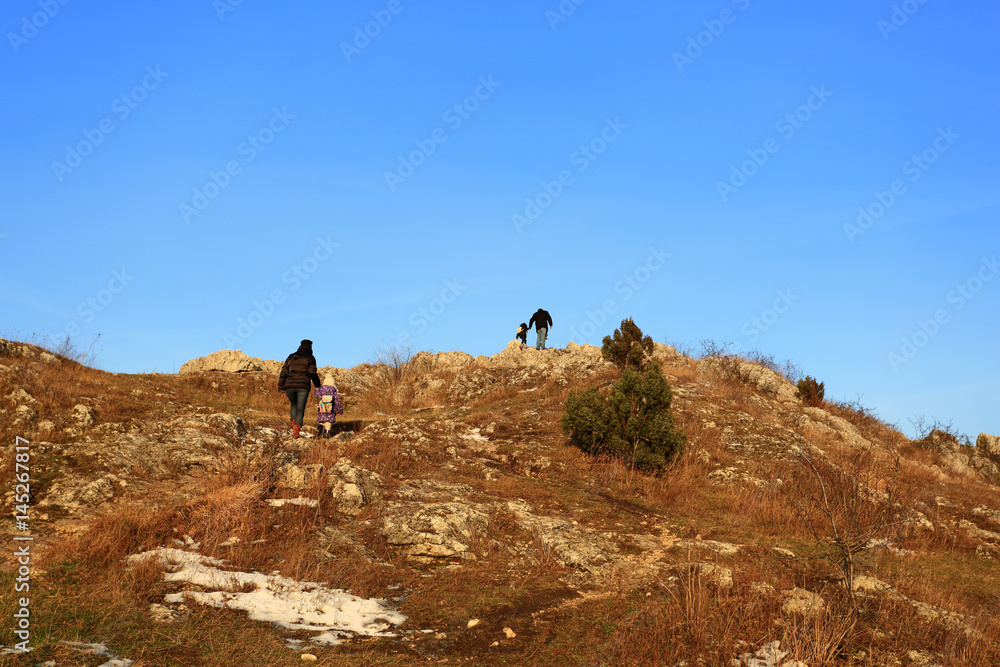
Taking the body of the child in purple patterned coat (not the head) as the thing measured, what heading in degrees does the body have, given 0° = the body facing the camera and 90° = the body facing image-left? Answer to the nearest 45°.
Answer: approximately 180°

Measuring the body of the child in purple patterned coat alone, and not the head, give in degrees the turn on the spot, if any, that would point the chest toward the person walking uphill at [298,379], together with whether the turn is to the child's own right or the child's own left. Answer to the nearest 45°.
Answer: approximately 90° to the child's own left

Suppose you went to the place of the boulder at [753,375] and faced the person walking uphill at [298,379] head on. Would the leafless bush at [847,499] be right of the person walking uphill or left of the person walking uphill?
left

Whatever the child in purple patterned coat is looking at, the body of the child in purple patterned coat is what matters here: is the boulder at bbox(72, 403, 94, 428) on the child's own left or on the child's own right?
on the child's own left

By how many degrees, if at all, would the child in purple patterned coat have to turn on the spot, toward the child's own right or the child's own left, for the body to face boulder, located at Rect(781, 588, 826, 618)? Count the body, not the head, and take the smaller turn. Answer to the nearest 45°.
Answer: approximately 135° to the child's own right

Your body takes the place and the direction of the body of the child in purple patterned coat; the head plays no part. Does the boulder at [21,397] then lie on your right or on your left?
on your left

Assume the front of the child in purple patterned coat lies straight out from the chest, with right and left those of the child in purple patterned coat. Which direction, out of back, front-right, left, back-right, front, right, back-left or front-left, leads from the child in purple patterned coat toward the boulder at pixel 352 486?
back
